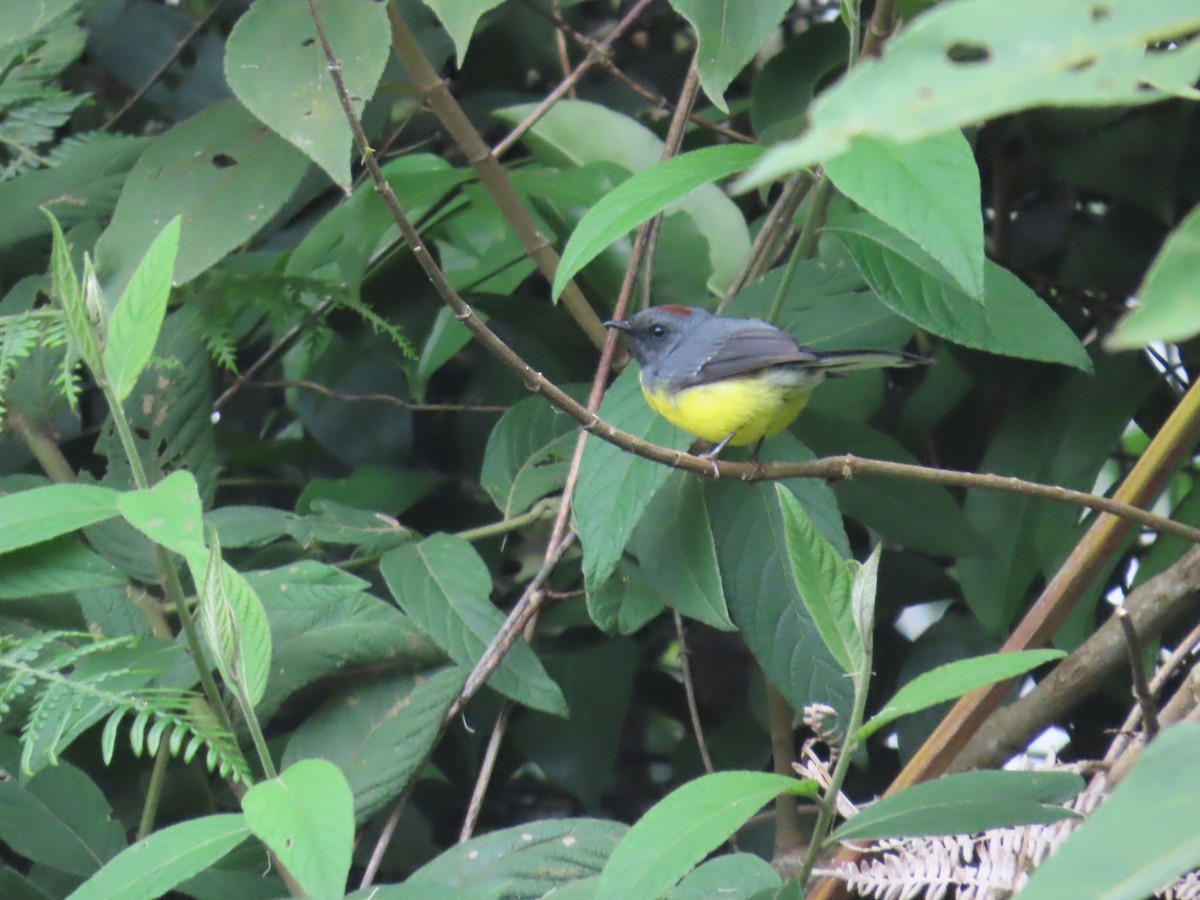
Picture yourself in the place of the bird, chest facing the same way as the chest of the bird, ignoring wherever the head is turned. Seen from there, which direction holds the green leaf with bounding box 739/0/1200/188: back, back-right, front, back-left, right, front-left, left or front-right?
left

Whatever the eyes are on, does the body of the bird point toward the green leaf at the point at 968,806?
no

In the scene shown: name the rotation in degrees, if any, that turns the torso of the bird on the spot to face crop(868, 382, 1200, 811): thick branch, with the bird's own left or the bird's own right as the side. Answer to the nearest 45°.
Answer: approximately 180°

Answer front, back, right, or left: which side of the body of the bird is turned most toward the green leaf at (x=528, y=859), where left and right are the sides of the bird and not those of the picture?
left

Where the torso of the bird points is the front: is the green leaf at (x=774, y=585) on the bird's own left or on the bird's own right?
on the bird's own right

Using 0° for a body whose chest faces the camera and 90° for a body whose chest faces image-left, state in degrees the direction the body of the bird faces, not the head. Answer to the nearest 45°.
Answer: approximately 90°

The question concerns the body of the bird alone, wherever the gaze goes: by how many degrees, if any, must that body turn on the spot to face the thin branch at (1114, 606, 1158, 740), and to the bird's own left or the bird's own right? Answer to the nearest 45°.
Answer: approximately 180°

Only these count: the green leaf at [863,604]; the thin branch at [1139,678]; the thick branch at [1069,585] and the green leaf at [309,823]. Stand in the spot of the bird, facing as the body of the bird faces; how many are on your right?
0

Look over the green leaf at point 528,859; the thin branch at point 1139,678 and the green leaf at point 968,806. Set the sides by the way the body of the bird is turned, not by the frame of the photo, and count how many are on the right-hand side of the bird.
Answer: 0
